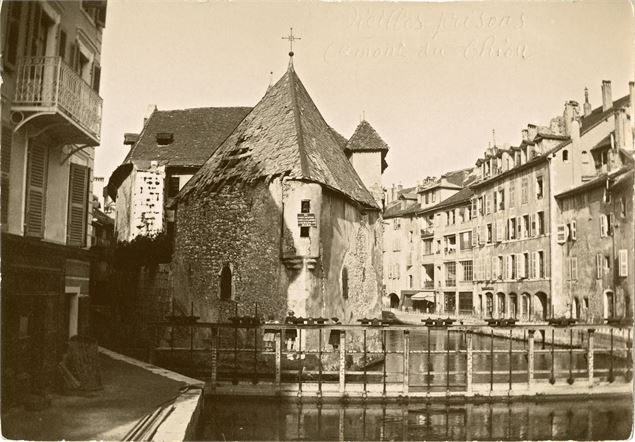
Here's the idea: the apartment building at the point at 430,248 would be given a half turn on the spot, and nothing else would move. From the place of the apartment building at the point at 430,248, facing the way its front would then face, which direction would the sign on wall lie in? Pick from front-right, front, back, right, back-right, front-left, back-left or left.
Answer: back-right

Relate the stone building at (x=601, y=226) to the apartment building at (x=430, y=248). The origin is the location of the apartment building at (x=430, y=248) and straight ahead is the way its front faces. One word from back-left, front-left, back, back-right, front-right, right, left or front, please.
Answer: front-left

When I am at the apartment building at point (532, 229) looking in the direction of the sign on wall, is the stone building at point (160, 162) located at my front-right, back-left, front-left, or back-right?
front-right

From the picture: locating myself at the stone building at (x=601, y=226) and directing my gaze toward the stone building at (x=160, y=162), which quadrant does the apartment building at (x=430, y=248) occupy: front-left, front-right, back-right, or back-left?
front-right

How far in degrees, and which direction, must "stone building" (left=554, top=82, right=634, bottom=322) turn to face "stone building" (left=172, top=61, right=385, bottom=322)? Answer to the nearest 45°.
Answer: approximately 45° to its right

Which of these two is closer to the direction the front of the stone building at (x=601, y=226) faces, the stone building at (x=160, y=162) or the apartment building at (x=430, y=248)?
the stone building

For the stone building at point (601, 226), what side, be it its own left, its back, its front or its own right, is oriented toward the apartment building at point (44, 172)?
front

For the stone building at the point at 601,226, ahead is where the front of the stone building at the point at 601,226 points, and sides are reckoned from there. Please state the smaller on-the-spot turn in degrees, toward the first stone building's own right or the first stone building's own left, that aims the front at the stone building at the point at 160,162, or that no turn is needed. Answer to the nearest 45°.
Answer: approximately 45° to the first stone building's own right

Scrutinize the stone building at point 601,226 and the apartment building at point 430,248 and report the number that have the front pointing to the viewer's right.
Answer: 0

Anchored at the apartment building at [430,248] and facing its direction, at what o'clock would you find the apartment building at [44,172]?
the apartment building at [44,172] is roughly at 11 o'clock from the apartment building at [430,248].

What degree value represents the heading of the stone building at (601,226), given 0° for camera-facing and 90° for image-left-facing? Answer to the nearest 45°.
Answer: approximately 45°

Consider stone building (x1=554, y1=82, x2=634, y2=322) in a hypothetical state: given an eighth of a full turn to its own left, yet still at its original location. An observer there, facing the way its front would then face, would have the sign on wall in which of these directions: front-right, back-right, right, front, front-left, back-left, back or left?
right

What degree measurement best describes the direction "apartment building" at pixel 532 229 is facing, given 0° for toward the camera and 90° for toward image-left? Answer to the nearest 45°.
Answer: approximately 45°

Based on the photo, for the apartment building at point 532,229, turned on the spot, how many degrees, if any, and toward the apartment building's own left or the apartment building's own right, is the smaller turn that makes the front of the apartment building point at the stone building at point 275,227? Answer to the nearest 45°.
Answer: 0° — it already faces it

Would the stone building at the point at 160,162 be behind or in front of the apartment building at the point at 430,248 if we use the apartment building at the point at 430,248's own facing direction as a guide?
in front

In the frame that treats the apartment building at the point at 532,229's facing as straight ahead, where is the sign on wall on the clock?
The sign on wall is roughly at 12 o'clock from the apartment building.

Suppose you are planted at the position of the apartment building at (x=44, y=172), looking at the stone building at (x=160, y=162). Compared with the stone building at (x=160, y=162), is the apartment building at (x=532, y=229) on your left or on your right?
right

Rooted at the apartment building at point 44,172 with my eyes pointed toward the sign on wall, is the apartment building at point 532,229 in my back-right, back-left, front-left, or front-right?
front-right
